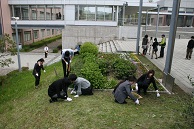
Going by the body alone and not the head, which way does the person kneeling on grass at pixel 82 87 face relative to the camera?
to the viewer's left

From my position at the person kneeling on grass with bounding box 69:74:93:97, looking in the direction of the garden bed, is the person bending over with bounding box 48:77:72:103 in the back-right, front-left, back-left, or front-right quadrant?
back-left

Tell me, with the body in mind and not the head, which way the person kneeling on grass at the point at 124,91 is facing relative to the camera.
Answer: to the viewer's right

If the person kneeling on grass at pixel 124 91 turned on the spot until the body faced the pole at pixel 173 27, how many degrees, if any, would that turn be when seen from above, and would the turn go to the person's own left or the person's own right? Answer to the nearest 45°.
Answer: approximately 45° to the person's own left
